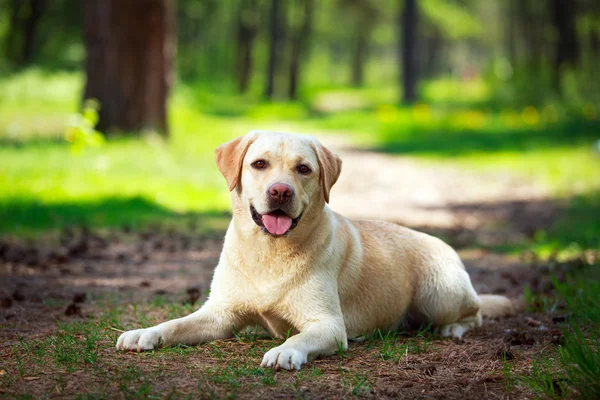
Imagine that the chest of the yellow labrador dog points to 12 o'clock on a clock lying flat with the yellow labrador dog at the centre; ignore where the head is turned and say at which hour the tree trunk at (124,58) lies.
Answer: The tree trunk is roughly at 4 o'clock from the yellow labrador dog.

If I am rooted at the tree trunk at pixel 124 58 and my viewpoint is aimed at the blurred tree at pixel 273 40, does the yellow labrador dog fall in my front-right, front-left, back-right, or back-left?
back-right

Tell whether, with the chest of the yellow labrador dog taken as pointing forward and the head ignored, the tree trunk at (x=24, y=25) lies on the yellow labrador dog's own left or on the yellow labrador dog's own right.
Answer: on the yellow labrador dog's own right

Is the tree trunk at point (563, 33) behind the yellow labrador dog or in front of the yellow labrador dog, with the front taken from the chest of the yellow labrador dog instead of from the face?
behind

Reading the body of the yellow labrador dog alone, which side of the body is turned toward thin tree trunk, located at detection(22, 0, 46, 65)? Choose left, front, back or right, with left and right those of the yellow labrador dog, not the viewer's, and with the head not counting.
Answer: right

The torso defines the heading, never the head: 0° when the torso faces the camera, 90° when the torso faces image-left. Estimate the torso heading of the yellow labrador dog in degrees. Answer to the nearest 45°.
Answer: approximately 45°

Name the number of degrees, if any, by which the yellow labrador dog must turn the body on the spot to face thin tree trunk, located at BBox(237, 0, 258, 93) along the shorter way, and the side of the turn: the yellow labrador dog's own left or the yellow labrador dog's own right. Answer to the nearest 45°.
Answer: approximately 135° to the yellow labrador dog's own right

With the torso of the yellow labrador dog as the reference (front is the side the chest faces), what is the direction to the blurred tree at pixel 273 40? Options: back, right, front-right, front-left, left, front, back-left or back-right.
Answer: back-right
